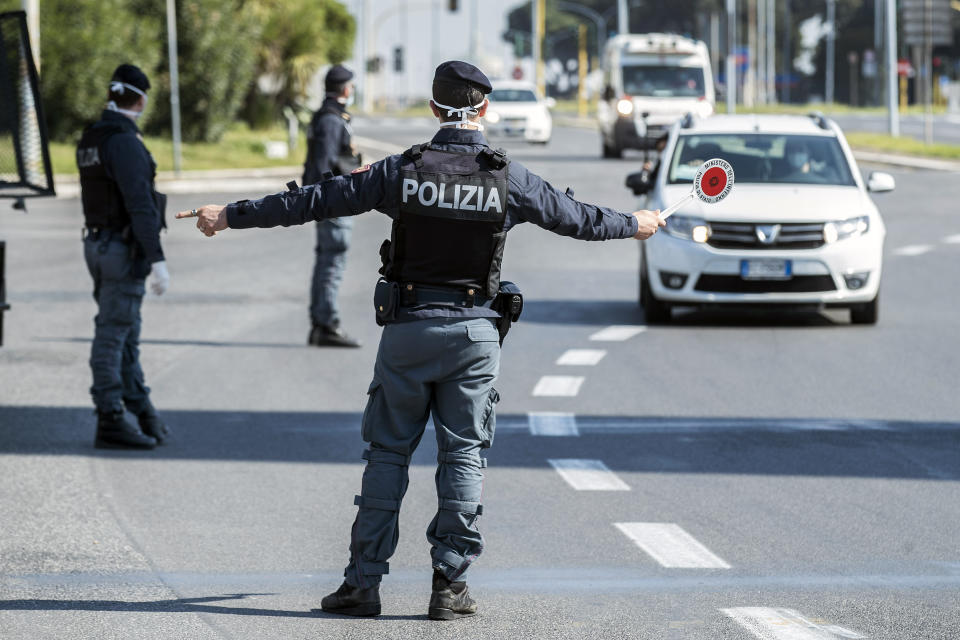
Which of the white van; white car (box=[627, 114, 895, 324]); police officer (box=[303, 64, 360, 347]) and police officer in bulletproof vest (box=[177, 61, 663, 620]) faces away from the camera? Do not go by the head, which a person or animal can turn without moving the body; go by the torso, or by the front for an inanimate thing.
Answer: the police officer in bulletproof vest

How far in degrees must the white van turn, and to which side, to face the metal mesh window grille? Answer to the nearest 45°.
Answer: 0° — it already faces it

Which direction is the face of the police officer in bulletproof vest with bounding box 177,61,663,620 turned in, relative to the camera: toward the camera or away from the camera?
away from the camera

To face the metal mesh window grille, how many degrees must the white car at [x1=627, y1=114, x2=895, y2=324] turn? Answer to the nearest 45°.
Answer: approximately 45° to its right

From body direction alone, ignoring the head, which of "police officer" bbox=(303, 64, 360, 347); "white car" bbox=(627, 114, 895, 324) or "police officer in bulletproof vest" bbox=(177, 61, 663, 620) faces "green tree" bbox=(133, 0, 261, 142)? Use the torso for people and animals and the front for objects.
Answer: the police officer in bulletproof vest

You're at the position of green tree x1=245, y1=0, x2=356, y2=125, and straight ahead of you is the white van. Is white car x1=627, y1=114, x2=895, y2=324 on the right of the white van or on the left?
right

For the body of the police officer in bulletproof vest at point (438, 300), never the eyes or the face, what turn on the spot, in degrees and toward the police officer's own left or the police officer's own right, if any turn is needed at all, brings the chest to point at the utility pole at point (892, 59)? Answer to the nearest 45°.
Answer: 0° — they already face it

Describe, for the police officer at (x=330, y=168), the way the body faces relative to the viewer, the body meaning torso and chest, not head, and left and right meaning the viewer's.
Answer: facing to the right of the viewer

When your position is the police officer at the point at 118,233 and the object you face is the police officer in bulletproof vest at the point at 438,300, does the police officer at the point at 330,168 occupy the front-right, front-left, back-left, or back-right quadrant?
back-left

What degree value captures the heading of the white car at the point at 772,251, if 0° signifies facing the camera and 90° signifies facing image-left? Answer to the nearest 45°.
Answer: approximately 0°

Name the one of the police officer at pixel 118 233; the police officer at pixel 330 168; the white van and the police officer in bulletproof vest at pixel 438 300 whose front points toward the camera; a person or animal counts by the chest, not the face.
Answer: the white van

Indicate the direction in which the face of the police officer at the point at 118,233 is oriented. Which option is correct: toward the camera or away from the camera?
away from the camera

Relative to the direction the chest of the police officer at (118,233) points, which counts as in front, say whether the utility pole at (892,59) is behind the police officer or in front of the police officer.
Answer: in front

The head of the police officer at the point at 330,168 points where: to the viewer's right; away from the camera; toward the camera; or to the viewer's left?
to the viewer's right

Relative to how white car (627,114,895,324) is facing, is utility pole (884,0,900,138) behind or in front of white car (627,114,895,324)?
behind
